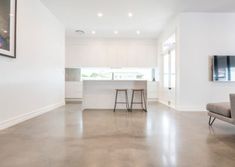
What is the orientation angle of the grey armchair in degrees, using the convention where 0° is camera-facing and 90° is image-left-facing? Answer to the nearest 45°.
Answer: approximately 135°

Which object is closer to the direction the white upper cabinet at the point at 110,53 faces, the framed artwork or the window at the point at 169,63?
the framed artwork
